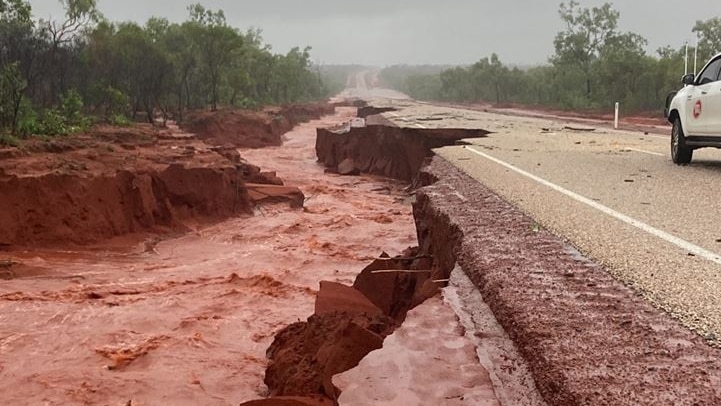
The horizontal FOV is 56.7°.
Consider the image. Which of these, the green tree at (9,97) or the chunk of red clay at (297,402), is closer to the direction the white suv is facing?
the green tree

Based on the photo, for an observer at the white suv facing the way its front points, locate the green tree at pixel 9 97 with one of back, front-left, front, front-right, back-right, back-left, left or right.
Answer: front-left

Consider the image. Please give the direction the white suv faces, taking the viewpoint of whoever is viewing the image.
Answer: facing away from the viewer and to the left of the viewer

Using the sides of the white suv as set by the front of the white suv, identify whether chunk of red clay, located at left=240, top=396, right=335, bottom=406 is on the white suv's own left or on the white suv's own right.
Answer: on the white suv's own left

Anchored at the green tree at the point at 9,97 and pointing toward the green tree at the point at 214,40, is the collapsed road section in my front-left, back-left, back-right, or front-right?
back-right

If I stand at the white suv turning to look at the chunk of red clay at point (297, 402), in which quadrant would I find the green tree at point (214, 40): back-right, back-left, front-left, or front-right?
back-right

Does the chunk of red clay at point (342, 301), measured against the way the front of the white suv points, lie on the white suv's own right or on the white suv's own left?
on the white suv's own left

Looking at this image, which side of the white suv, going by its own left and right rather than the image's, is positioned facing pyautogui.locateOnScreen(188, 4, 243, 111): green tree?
front

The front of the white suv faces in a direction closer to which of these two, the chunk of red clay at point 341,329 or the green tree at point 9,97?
the green tree

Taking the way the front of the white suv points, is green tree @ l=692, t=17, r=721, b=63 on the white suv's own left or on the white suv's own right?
on the white suv's own right
